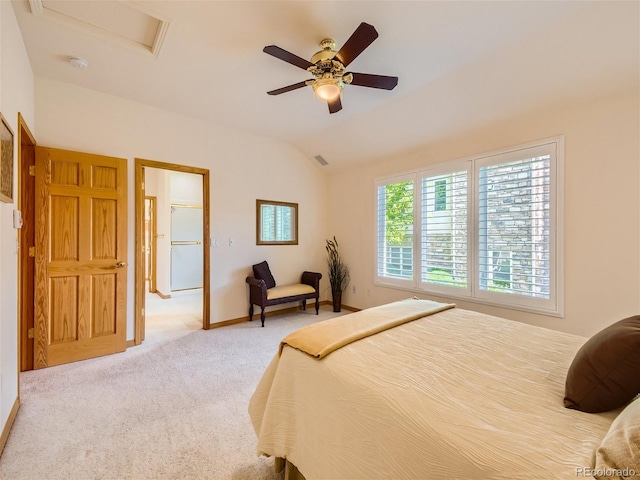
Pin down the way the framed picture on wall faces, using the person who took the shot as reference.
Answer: facing to the right of the viewer

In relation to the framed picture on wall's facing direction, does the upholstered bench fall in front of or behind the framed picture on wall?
in front

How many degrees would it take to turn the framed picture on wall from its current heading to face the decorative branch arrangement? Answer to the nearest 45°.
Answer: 0° — it already faces it

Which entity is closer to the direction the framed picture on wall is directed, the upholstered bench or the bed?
the upholstered bench

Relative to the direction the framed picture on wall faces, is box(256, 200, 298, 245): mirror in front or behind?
in front

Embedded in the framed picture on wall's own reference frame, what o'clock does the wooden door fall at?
The wooden door is roughly at 10 o'clock from the framed picture on wall.
